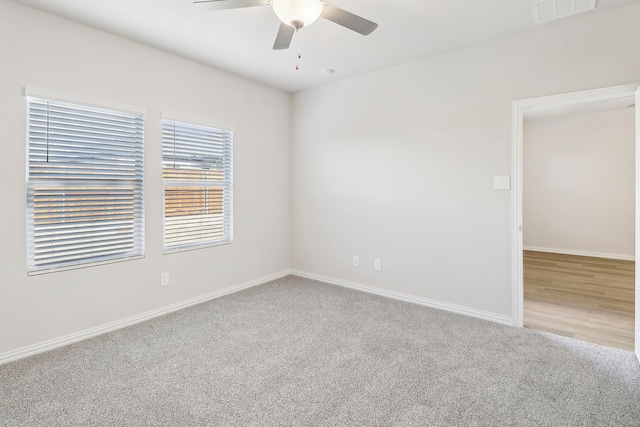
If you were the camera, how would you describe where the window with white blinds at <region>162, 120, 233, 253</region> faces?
facing the viewer and to the right of the viewer

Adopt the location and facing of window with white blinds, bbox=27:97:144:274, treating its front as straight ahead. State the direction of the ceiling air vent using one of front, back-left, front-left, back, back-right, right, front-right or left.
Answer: front

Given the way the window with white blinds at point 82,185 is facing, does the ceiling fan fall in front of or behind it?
in front

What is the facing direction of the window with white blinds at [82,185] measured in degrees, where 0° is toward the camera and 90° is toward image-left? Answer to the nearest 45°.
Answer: approximately 315°

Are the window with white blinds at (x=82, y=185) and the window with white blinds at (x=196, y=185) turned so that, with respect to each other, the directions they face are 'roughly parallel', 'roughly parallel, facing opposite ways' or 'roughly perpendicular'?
roughly parallel

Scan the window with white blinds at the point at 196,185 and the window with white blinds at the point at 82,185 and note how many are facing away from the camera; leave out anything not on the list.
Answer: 0

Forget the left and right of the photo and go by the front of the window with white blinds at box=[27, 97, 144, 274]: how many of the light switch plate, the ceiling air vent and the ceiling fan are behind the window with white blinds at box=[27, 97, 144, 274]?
0

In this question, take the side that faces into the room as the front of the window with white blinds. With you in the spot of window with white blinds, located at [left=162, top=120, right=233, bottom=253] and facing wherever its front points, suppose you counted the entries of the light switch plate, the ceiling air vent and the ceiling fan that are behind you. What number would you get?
0

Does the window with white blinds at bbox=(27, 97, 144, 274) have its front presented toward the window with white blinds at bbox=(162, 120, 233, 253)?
no

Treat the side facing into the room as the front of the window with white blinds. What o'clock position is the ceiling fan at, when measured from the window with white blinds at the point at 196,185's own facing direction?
The ceiling fan is roughly at 1 o'clock from the window with white blinds.

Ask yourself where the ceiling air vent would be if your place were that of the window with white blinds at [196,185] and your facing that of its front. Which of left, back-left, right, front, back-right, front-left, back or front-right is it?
front

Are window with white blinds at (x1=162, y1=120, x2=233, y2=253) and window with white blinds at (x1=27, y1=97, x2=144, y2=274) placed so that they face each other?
no
